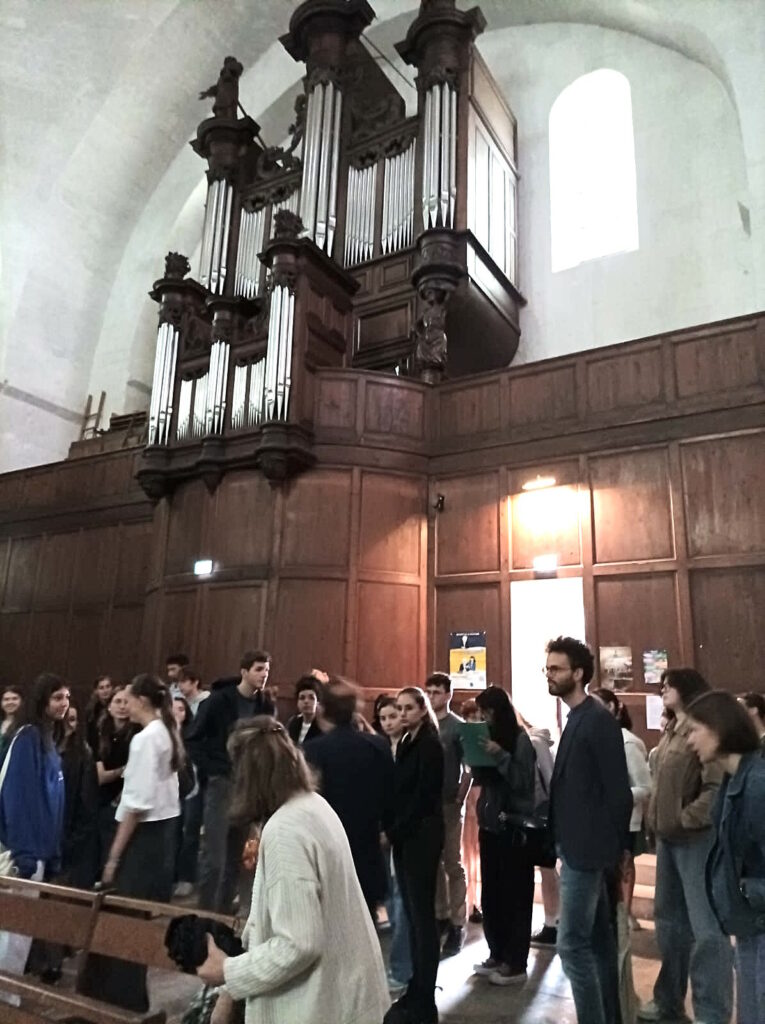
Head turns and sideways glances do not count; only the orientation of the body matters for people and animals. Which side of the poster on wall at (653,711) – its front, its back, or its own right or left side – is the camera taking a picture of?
front

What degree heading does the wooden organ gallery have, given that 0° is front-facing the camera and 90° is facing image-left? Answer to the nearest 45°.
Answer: approximately 45°

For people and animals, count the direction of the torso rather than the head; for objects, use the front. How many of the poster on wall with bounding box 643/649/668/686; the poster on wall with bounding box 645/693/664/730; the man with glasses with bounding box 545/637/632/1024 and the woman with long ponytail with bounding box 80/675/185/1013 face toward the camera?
2

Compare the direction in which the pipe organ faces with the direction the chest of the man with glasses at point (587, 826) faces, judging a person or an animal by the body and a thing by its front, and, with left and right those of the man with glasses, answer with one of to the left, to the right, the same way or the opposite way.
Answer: to the left

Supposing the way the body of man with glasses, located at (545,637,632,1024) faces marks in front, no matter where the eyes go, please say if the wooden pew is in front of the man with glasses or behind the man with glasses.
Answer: in front

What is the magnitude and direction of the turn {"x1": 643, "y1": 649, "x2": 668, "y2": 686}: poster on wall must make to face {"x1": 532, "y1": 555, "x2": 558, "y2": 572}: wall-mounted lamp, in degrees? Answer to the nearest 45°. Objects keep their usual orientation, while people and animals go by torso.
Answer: approximately 90° to its right

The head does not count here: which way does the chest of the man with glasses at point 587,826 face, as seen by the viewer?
to the viewer's left

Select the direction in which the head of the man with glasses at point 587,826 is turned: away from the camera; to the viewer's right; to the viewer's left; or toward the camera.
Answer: to the viewer's left

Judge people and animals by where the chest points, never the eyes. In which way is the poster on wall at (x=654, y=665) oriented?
toward the camera
